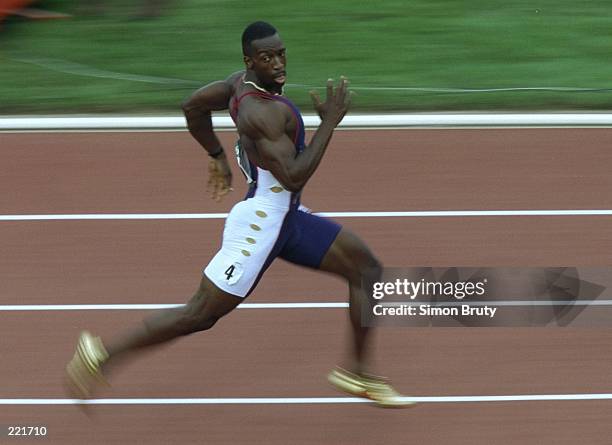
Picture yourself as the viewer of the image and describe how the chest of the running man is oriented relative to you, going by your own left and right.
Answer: facing to the right of the viewer
